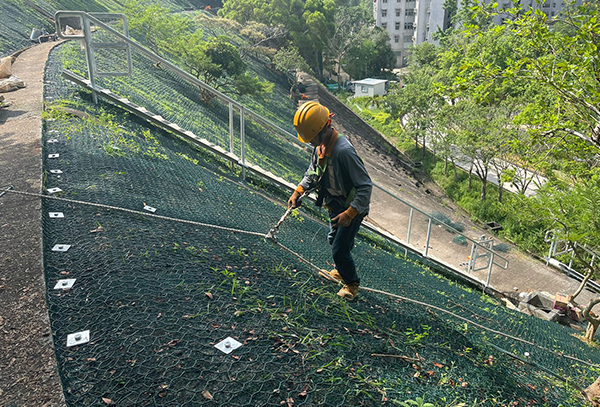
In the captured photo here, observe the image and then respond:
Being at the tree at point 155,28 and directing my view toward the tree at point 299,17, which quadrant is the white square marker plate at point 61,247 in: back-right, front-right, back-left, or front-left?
back-right

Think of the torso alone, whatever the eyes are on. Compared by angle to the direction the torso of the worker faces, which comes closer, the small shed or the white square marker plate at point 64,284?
the white square marker plate

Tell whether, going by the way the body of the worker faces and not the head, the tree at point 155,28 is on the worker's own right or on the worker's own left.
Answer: on the worker's own right

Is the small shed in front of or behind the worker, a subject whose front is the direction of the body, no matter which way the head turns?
behind

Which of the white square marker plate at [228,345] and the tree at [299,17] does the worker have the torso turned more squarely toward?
the white square marker plate

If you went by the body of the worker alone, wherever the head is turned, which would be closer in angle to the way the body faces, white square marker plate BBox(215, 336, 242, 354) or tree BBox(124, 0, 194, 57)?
the white square marker plate

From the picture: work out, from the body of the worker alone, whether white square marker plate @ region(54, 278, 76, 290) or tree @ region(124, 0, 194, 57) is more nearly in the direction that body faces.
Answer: the white square marker plate

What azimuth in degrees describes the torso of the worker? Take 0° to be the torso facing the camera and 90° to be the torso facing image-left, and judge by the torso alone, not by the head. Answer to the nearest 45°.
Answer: approximately 45°

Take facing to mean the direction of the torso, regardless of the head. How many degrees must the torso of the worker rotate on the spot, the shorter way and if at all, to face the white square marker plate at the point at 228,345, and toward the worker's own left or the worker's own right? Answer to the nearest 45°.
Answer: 0° — they already face it
